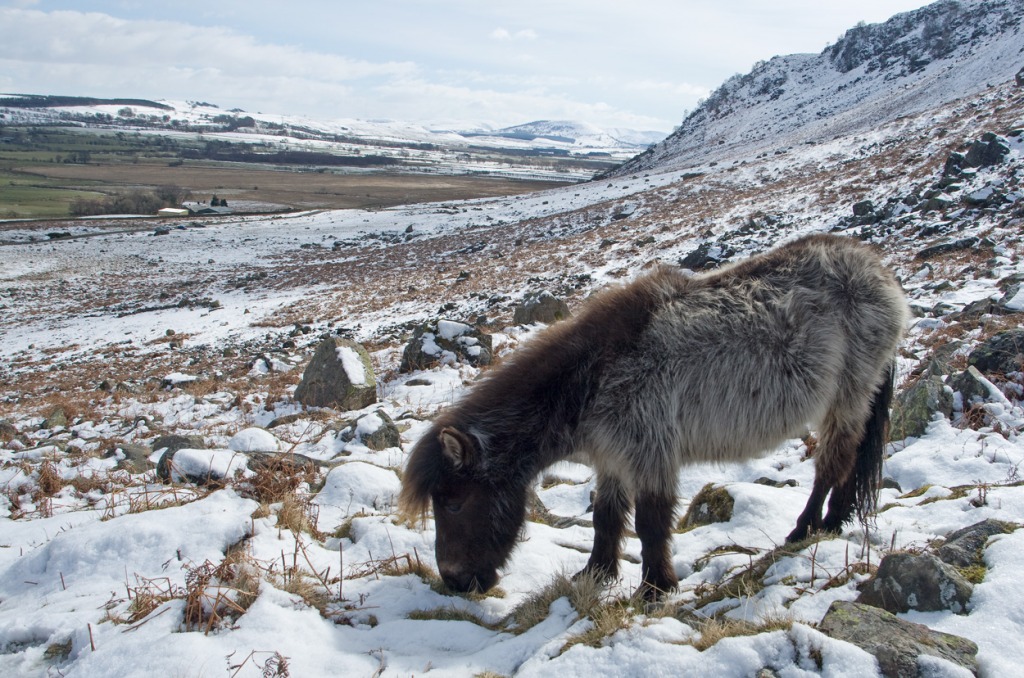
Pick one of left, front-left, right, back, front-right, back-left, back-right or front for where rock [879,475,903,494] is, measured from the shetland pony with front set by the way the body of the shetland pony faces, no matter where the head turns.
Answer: back-right

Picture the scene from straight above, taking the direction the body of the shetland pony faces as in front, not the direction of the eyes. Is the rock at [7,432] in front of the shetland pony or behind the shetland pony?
in front

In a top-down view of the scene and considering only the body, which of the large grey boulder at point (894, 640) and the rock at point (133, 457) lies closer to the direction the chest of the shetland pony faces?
the rock

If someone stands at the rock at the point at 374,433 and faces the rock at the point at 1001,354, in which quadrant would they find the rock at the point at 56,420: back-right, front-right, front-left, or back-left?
back-left

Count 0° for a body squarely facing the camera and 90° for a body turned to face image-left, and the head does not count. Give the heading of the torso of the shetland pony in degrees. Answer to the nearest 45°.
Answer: approximately 90°

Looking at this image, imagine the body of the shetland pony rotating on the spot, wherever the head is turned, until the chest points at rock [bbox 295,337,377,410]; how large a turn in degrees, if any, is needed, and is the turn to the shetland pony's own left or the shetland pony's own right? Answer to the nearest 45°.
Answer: approximately 45° to the shetland pony's own right

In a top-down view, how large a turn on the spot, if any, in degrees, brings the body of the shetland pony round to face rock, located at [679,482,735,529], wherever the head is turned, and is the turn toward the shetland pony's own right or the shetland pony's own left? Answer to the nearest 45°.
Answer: approximately 135° to the shetland pony's own right
